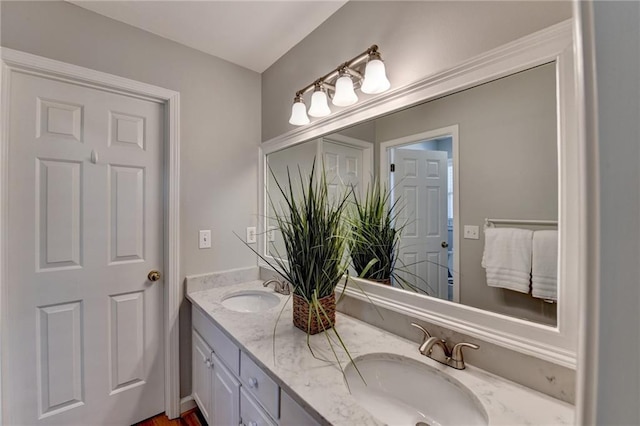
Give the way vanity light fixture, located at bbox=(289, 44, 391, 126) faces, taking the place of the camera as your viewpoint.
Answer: facing the viewer and to the left of the viewer

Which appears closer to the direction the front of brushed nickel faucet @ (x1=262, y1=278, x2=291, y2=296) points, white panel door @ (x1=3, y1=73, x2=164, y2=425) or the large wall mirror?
the white panel door

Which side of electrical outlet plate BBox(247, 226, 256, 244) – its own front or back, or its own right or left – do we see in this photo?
front

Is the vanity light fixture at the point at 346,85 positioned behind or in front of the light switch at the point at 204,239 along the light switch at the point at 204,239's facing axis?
in front

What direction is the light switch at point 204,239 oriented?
toward the camera

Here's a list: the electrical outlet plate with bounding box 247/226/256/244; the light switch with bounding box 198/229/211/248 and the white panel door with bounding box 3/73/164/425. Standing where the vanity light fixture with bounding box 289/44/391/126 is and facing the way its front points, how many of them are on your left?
0

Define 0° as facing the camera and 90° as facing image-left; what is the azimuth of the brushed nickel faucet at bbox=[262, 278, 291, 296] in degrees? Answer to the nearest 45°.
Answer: approximately 45°

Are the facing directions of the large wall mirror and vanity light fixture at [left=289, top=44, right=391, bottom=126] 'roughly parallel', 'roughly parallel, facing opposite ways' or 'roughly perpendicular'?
roughly parallel

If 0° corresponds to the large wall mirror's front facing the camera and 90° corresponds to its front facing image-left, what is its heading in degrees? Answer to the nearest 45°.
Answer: approximately 45°

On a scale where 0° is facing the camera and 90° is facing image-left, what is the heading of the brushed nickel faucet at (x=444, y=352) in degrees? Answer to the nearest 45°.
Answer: approximately 45°
